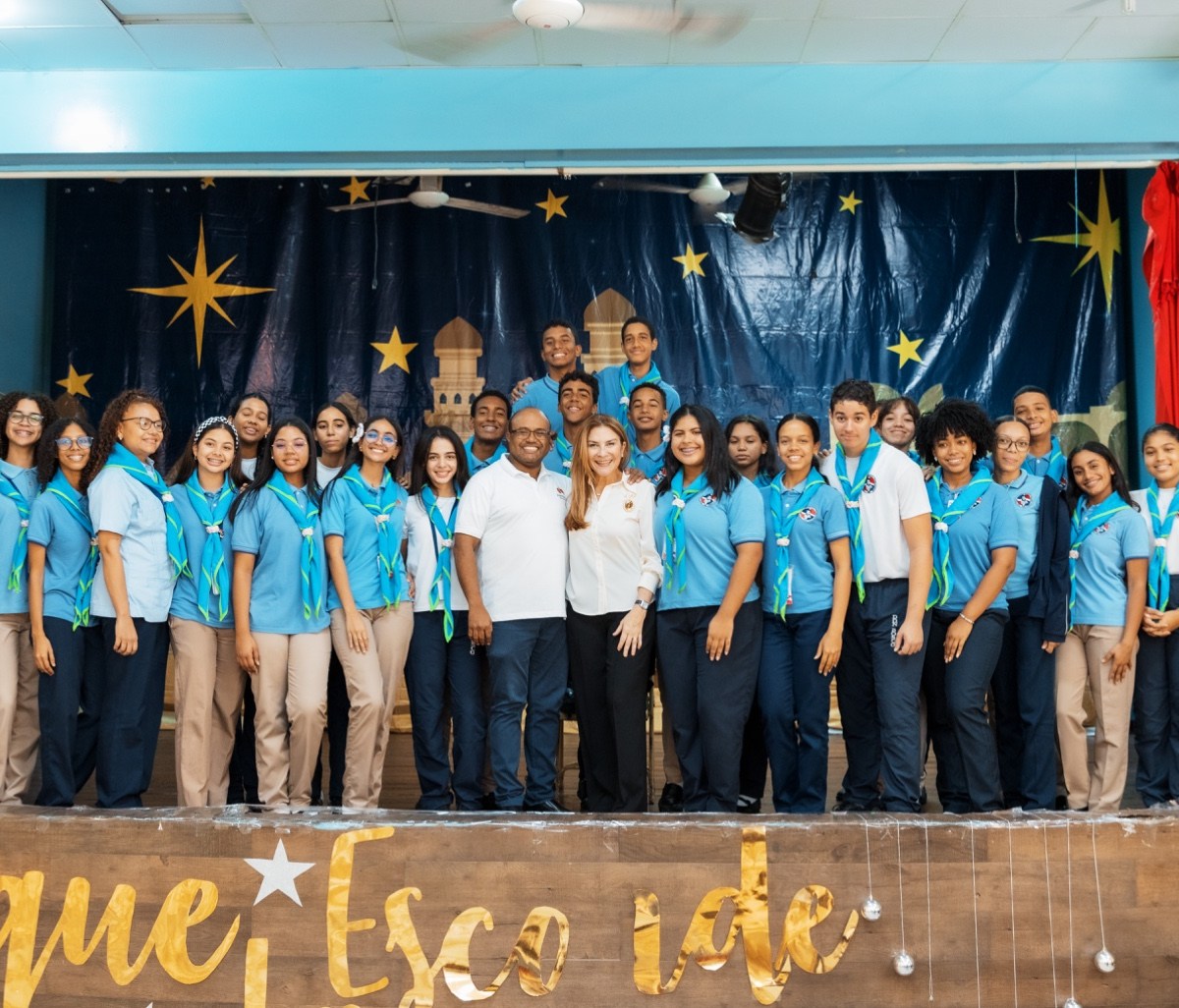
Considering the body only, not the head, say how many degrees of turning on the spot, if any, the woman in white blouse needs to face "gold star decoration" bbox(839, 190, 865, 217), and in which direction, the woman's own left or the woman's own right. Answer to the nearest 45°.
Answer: approximately 135° to the woman's own left

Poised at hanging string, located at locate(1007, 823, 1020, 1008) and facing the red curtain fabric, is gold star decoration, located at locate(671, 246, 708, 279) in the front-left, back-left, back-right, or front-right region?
front-left

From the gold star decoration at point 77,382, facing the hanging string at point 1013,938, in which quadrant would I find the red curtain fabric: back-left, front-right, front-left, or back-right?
front-left

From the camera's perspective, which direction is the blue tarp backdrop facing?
toward the camera

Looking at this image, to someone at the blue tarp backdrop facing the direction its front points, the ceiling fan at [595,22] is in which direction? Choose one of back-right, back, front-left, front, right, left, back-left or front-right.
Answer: front

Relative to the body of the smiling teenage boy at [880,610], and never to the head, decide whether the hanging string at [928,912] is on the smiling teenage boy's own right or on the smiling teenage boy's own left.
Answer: on the smiling teenage boy's own left

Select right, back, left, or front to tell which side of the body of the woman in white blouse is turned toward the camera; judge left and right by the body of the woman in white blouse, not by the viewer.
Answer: front

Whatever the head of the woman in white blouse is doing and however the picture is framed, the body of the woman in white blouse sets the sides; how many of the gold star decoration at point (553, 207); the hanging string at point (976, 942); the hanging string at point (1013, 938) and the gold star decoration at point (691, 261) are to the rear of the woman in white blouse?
2

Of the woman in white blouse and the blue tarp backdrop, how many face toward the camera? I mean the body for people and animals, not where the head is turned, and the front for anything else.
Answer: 2
